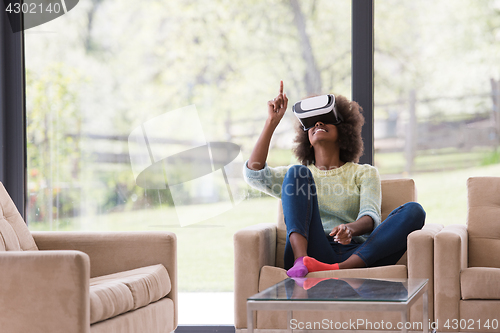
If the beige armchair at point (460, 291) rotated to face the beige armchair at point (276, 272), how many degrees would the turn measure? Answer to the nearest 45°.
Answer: approximately 90° to its right

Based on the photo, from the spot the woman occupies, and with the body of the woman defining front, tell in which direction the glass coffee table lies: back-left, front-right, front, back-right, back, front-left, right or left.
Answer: front

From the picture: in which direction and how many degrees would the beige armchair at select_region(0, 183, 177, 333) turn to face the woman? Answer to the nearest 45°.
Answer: approximately 45° to its left

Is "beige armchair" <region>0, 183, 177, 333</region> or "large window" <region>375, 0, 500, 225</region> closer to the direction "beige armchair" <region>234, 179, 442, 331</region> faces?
the beige armchair

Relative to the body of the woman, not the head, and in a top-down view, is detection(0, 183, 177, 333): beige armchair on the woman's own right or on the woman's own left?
on the woman's own right

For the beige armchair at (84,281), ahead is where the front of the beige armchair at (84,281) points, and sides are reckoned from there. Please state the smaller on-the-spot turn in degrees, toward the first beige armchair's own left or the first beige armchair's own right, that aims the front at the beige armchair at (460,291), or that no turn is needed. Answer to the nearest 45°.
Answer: approximately 45° to the first beige armchair's own left

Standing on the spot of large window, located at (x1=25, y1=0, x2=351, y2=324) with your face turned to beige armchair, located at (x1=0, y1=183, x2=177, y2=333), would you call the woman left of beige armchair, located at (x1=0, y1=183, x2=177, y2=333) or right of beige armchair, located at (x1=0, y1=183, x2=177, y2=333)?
left

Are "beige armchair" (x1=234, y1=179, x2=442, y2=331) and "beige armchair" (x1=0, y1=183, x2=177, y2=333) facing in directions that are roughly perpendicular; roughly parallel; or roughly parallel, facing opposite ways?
roughly perpendicular

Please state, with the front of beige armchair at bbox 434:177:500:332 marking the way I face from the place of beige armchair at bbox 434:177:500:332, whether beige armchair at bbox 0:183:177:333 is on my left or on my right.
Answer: on my right

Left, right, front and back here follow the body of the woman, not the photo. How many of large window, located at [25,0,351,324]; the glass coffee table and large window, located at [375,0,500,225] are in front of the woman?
1

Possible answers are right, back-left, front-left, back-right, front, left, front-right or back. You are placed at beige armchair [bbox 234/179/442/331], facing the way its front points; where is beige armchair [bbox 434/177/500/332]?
left

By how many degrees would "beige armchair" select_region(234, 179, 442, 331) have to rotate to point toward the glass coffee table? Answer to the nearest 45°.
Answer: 0° — it already faces it

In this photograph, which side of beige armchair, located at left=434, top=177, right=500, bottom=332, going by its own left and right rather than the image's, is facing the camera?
front

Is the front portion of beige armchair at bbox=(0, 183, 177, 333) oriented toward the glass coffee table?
yes

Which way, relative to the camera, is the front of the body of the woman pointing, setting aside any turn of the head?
toward the camera

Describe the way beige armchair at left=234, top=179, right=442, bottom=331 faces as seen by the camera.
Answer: facing the viewer

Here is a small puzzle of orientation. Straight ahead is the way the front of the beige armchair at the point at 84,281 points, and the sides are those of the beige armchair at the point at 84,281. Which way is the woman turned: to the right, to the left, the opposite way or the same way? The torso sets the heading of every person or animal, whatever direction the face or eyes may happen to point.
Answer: to the right

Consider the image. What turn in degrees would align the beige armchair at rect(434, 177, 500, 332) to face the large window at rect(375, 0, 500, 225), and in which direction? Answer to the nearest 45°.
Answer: approximately 180°
